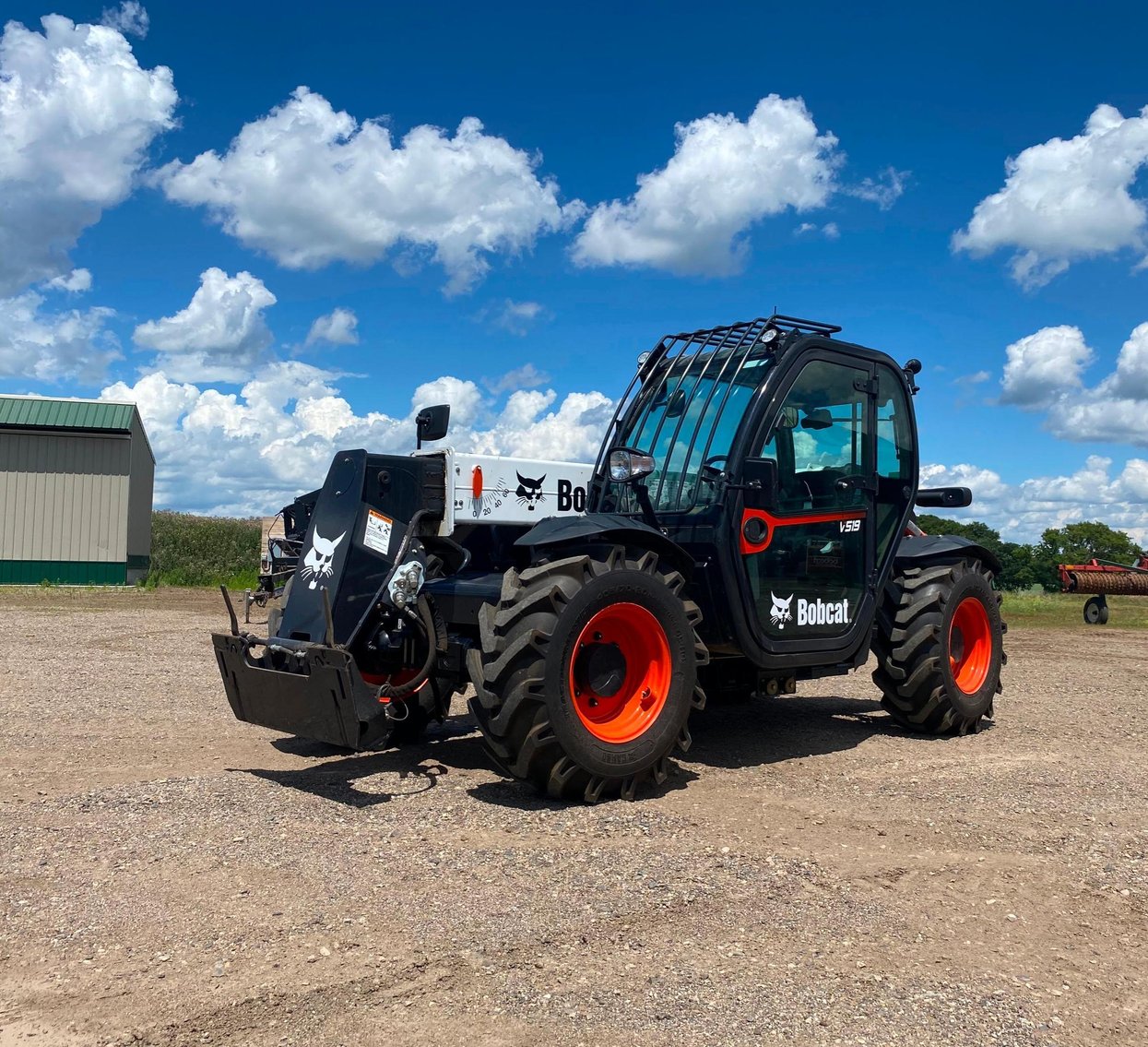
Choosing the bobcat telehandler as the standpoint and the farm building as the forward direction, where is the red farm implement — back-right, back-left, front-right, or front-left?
front-right

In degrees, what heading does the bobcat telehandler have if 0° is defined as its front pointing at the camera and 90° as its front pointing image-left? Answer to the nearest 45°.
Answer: approximately 45°

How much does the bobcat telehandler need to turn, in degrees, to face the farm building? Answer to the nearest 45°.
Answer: approximately 90° to its right

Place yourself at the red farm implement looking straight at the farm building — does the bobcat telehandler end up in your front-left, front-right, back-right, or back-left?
front-left

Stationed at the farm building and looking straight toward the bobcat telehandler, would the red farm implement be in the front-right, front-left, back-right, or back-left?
front-left

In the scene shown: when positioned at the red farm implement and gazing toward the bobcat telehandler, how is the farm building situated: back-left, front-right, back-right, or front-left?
front-right

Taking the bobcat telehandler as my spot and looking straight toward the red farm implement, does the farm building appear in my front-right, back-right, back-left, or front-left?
front-left

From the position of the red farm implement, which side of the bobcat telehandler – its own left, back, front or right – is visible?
back
